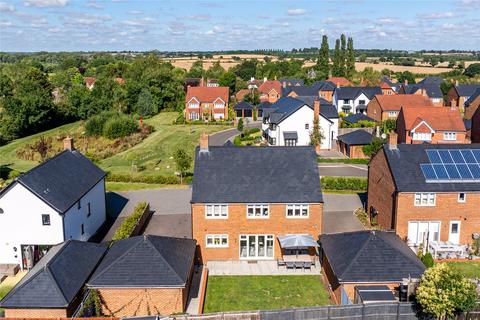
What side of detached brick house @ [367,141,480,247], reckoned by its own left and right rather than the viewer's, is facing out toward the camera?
back

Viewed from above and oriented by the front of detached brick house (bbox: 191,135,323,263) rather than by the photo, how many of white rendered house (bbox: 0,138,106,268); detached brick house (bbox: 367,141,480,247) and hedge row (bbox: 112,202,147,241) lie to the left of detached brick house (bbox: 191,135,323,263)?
2

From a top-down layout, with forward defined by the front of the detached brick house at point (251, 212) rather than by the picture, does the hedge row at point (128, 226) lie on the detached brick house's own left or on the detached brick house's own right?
on the detached brick house's own left

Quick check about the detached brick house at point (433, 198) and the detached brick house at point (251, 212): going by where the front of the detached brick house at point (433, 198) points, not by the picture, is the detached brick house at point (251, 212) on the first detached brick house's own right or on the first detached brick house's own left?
on the first detached brick house's own left

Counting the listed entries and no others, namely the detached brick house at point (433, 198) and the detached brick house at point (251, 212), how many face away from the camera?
2

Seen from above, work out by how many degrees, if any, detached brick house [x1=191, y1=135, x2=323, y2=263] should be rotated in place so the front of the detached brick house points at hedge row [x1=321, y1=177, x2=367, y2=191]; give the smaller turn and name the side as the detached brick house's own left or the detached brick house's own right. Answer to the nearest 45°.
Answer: approximately 45° to the detached brick house's own right

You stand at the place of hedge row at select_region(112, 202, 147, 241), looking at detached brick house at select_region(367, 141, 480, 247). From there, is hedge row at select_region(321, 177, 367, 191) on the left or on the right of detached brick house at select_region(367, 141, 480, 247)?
left

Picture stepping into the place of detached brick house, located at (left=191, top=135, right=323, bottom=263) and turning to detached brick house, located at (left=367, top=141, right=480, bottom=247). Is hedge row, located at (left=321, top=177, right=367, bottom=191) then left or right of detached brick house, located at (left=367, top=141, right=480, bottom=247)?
left
